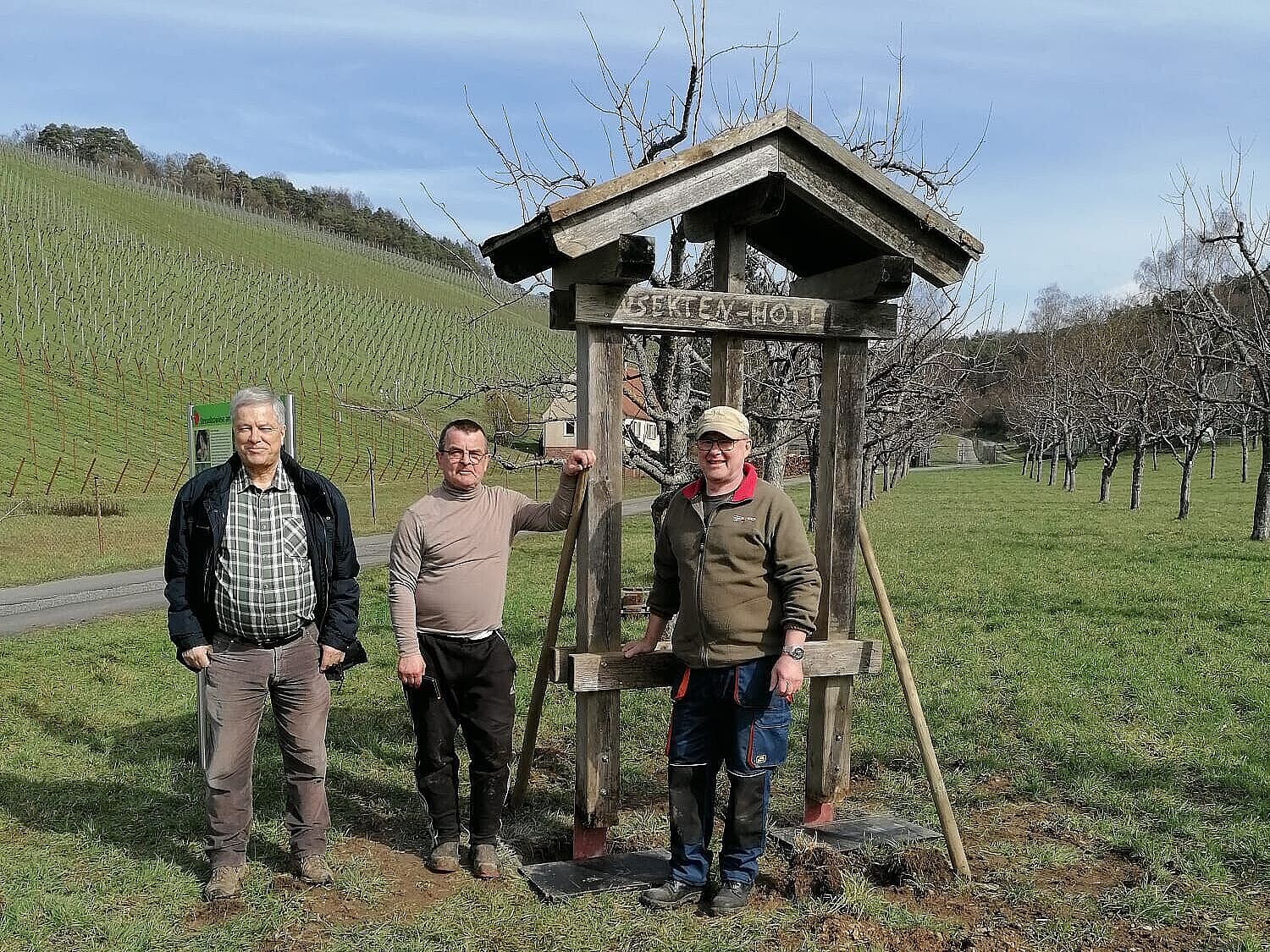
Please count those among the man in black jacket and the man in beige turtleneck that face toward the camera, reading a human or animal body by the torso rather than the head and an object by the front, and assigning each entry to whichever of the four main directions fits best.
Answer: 2

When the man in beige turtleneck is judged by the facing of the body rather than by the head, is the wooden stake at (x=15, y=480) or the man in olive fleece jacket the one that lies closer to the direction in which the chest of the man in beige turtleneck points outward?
the man in olive fleece jacket

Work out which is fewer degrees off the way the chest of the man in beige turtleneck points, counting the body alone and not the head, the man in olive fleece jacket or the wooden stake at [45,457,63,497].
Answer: the man in olive fleece jacket

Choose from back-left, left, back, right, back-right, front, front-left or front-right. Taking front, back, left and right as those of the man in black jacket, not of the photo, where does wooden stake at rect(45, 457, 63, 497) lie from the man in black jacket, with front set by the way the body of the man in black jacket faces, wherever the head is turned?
back

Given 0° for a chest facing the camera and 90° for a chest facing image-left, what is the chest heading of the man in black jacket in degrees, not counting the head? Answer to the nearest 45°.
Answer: approximately 0°

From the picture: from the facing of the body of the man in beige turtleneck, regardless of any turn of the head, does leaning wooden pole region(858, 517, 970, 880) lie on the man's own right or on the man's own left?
on the man's own left

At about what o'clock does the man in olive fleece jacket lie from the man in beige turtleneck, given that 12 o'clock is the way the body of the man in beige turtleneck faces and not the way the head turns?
The man in olive fleece jacket is roughly at 10 o'clock from the man in beige turtleneck.

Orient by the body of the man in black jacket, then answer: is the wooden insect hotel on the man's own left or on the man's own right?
on the man's own left
